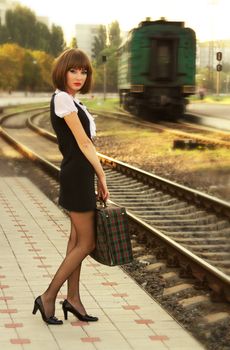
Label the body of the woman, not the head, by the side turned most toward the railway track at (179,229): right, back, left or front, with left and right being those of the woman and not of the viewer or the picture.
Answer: left

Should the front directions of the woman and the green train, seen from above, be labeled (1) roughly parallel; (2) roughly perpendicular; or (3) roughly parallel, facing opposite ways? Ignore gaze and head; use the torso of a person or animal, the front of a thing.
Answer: roughly perpendicular

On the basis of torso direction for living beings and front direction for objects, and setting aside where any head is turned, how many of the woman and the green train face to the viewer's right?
1

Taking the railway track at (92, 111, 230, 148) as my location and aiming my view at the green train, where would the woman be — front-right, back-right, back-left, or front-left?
back-left
